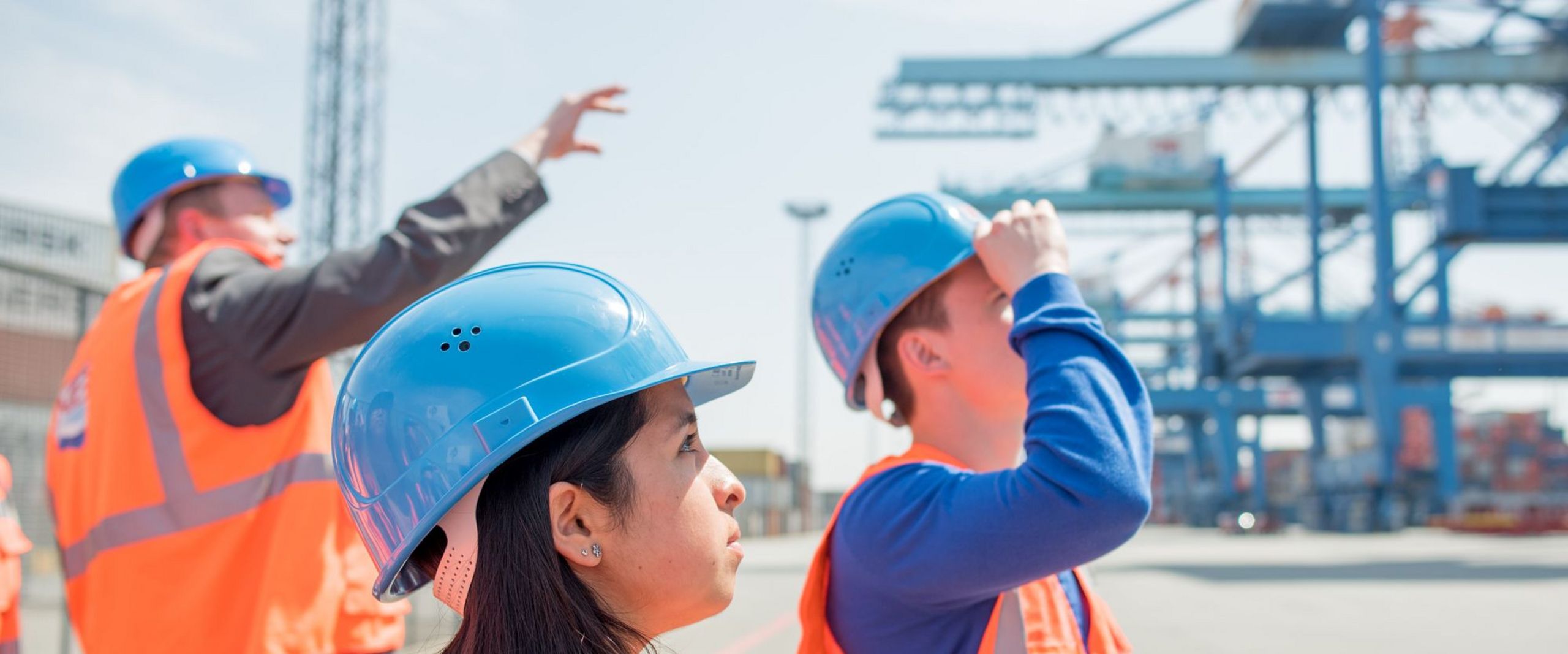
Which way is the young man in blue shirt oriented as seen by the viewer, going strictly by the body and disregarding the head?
to the viewer's right

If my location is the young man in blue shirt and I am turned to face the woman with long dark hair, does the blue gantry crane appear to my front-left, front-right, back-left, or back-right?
back-right

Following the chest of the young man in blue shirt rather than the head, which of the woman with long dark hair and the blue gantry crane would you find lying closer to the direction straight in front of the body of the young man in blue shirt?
the blue gantry crane

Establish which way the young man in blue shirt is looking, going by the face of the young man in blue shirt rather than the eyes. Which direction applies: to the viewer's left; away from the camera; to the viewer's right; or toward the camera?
to the viewer's right

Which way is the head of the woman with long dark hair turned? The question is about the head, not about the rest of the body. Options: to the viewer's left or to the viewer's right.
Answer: to the viewer's right

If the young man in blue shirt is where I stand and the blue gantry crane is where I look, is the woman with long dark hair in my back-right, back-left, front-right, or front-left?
back-left

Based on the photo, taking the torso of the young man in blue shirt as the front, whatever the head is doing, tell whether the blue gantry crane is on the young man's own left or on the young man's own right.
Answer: on the young man's own left
